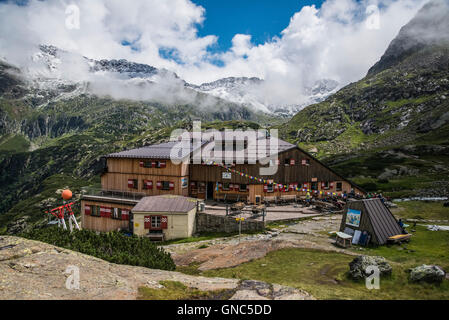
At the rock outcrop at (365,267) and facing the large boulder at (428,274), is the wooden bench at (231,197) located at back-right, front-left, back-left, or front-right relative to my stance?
back-left

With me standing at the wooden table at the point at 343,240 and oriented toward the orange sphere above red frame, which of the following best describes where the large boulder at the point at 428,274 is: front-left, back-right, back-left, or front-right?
back-left

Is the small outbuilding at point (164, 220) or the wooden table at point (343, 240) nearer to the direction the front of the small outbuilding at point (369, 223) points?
the wooden table

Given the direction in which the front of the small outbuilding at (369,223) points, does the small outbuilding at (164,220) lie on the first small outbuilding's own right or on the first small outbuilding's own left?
on the first small outbuilding's own right

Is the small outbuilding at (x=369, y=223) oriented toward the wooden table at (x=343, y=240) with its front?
yes

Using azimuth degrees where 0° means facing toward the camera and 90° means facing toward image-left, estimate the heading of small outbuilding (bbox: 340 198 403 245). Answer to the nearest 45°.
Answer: approximately 45°

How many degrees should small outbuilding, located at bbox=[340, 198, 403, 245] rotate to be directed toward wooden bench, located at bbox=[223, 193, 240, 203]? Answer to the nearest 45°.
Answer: approximately 90° to its right
